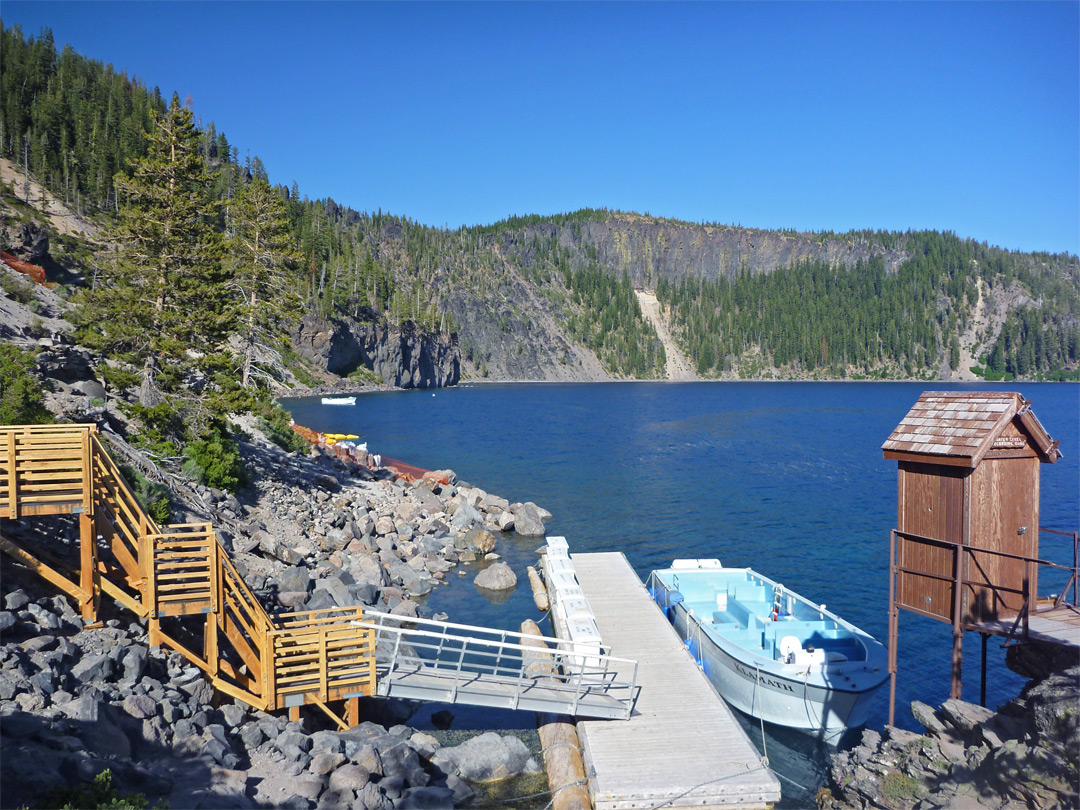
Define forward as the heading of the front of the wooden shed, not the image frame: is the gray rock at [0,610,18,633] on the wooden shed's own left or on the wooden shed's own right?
on the wooden shed's own right

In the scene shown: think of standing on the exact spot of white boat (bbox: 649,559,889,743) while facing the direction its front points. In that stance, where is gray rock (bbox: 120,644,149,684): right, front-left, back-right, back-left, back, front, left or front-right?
right

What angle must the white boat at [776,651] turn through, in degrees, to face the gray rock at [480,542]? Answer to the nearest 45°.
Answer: approximately 180°

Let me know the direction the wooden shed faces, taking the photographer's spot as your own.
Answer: facing the viewer and to the right of the viewer

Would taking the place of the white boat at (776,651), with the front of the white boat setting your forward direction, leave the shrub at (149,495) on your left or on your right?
on your right

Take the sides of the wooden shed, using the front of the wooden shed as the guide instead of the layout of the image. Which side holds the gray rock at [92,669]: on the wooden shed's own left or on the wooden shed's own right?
on the wooden shed's own right

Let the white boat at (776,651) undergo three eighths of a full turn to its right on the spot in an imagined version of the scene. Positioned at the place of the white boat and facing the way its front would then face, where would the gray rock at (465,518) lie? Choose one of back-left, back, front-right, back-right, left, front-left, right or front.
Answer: front-right

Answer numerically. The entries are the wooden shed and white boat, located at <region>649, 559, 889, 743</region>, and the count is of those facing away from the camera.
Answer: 0
